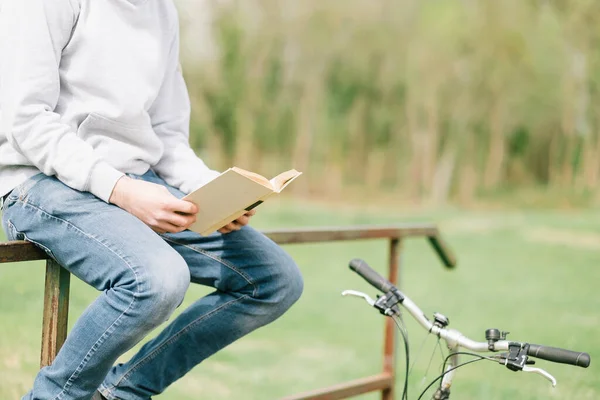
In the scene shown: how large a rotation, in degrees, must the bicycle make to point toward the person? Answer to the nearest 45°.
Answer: approximately 45° to its right

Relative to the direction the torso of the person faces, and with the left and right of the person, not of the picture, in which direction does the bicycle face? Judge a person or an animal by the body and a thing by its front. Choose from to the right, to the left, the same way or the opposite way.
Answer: to the right

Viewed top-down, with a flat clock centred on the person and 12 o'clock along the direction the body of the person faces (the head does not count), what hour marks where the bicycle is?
The bicycle is roughly at 11 o'clock from the person.

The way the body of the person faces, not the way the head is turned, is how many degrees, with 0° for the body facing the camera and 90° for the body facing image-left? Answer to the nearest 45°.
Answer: approximately 315°
